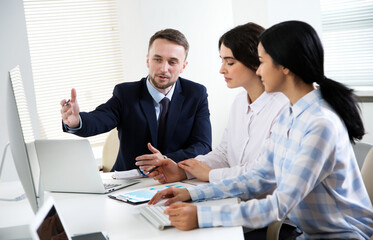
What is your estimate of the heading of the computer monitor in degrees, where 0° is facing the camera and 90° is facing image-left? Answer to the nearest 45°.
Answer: approximately 270°

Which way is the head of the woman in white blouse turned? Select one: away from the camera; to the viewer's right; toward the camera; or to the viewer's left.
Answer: to the viewer's left

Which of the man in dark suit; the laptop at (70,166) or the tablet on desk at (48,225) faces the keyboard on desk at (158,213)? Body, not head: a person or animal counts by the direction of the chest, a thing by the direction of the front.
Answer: the man in dark suit

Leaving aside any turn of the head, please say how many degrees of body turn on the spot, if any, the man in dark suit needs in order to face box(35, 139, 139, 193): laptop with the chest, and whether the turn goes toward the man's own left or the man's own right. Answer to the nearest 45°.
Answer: approximately 45° to the man's own right

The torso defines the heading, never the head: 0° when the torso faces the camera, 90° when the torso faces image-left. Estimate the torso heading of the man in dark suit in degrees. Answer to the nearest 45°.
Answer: approximately 0°

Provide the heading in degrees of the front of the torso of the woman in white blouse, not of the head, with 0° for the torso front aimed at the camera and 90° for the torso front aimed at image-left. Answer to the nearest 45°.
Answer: approximately 45°

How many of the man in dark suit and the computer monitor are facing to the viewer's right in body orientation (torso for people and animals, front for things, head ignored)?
1

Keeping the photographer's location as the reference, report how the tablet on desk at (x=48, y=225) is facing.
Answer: facing the viewer and to the right of the viewer

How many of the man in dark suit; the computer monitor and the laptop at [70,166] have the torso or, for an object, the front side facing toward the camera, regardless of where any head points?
1

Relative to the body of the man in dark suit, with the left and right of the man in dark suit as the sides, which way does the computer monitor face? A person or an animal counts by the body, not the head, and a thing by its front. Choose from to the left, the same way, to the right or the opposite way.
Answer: to the left

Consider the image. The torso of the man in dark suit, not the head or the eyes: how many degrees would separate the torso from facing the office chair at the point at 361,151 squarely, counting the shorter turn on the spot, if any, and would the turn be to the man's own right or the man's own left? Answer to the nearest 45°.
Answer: approximately 45° to the man's own left

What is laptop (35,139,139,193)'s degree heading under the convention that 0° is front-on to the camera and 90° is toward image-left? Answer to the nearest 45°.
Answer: approximately 225°
